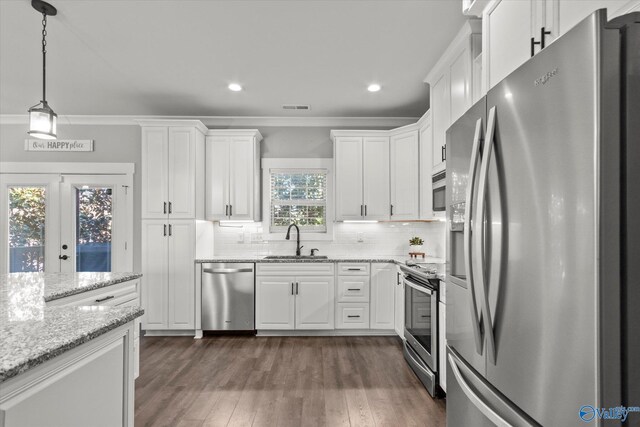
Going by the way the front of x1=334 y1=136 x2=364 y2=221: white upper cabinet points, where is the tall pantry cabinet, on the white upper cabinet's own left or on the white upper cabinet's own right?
on the white upper cabinet's own right

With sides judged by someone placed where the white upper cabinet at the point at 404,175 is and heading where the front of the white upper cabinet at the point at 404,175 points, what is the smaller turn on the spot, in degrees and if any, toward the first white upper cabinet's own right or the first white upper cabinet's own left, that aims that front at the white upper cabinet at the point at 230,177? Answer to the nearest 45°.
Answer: approximately 45° to the first white upper cabinet's own right

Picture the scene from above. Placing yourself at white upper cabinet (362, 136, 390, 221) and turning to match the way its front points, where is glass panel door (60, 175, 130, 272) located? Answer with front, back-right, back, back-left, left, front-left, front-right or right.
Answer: right

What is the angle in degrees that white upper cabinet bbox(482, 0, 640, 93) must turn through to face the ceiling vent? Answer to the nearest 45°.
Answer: approximately 90° to its right

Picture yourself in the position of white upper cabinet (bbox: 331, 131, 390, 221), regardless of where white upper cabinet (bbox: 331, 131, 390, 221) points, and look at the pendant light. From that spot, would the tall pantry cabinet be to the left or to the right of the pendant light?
right

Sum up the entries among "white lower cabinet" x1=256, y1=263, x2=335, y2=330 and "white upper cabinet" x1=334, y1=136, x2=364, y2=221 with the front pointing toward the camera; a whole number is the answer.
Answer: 2

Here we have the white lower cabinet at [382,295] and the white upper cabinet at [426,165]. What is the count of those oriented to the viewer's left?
1

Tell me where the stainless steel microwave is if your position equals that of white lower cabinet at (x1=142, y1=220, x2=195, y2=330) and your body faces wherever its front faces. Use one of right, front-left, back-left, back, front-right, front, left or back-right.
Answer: front-left

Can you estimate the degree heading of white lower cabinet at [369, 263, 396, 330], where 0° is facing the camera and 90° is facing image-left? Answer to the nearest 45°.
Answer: approximately 0°

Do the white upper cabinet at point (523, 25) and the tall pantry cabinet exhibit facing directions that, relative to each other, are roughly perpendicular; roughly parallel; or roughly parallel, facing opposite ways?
roughly perpendicular

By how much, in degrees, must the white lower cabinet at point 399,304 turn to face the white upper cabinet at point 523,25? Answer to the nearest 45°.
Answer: approximately 90° to its left

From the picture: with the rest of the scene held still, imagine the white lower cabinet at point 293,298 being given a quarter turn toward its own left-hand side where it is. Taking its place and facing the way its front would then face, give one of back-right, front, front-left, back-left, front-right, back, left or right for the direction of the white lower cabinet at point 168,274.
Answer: back
